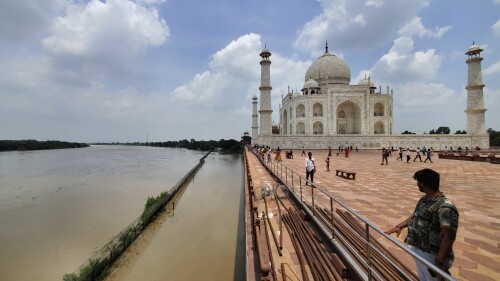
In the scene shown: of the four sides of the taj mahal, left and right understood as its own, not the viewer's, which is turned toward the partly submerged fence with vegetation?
front

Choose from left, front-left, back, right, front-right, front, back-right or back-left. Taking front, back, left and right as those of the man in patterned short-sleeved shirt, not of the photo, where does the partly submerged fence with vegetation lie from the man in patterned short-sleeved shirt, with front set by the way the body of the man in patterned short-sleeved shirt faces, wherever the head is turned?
front-right

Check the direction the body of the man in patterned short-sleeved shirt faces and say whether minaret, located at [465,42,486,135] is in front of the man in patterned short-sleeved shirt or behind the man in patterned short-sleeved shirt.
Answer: behind

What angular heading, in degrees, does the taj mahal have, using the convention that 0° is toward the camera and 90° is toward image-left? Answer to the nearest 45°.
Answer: approximately 0°

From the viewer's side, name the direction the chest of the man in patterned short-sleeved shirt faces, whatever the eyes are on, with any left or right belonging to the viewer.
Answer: facing the viewer and to the left of the viewer

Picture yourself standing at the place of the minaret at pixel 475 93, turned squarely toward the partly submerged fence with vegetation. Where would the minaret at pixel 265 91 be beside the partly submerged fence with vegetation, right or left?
right

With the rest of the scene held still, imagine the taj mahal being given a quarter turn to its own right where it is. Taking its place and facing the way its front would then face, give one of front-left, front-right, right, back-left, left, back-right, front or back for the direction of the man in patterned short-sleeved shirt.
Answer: left
